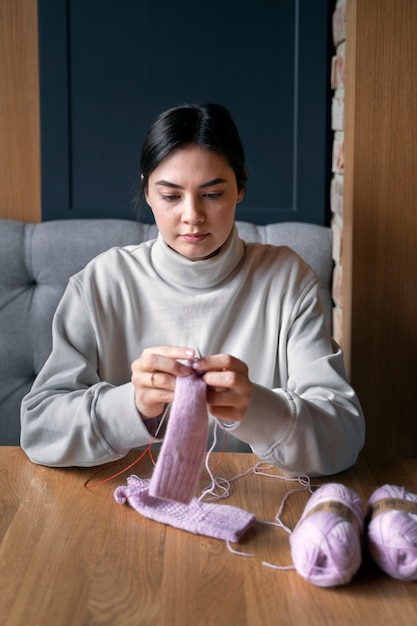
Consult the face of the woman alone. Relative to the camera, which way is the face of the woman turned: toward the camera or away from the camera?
toward the camera

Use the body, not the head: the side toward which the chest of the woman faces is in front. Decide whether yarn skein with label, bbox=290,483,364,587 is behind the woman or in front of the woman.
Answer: in front

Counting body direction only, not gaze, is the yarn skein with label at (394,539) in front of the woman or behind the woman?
in front

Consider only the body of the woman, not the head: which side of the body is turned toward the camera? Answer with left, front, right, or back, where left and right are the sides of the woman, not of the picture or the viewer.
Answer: front
